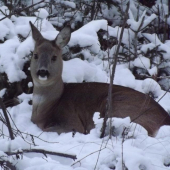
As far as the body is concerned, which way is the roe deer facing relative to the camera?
to the viewer's left
